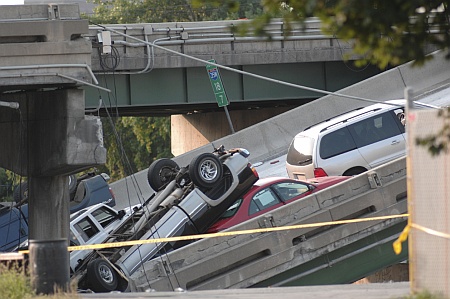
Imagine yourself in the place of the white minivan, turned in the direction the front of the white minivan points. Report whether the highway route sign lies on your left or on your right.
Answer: on your left

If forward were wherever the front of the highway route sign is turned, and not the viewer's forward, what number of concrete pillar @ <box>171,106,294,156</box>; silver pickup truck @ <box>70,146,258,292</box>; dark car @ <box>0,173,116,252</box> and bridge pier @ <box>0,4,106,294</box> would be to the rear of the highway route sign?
1

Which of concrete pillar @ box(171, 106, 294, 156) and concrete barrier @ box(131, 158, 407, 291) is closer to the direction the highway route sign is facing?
the concrete barrier

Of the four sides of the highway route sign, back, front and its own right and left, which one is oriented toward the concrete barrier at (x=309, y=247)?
front

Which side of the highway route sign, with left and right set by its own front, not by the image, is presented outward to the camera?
front

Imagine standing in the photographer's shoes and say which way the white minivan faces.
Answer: facing away from the viewer and to the right of the viewer

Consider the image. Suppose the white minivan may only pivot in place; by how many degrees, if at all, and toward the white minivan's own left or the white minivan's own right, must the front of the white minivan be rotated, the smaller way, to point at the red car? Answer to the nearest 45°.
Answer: approximately 180°

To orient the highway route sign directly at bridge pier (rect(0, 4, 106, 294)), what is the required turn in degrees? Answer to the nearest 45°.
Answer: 0° — it already faces it

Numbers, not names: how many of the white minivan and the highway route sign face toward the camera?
1

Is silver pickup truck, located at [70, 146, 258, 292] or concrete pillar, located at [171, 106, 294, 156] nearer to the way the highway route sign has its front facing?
the silver pickup truck

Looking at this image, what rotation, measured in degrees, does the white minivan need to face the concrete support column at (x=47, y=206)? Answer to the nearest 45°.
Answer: approximately 180°

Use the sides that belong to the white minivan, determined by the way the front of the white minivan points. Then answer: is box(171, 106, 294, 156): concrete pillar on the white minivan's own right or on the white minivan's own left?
on the white minivan's own left

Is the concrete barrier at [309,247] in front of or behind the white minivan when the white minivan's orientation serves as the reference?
behind

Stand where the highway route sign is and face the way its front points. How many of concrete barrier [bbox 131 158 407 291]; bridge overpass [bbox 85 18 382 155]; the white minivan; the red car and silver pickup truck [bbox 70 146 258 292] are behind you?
1
